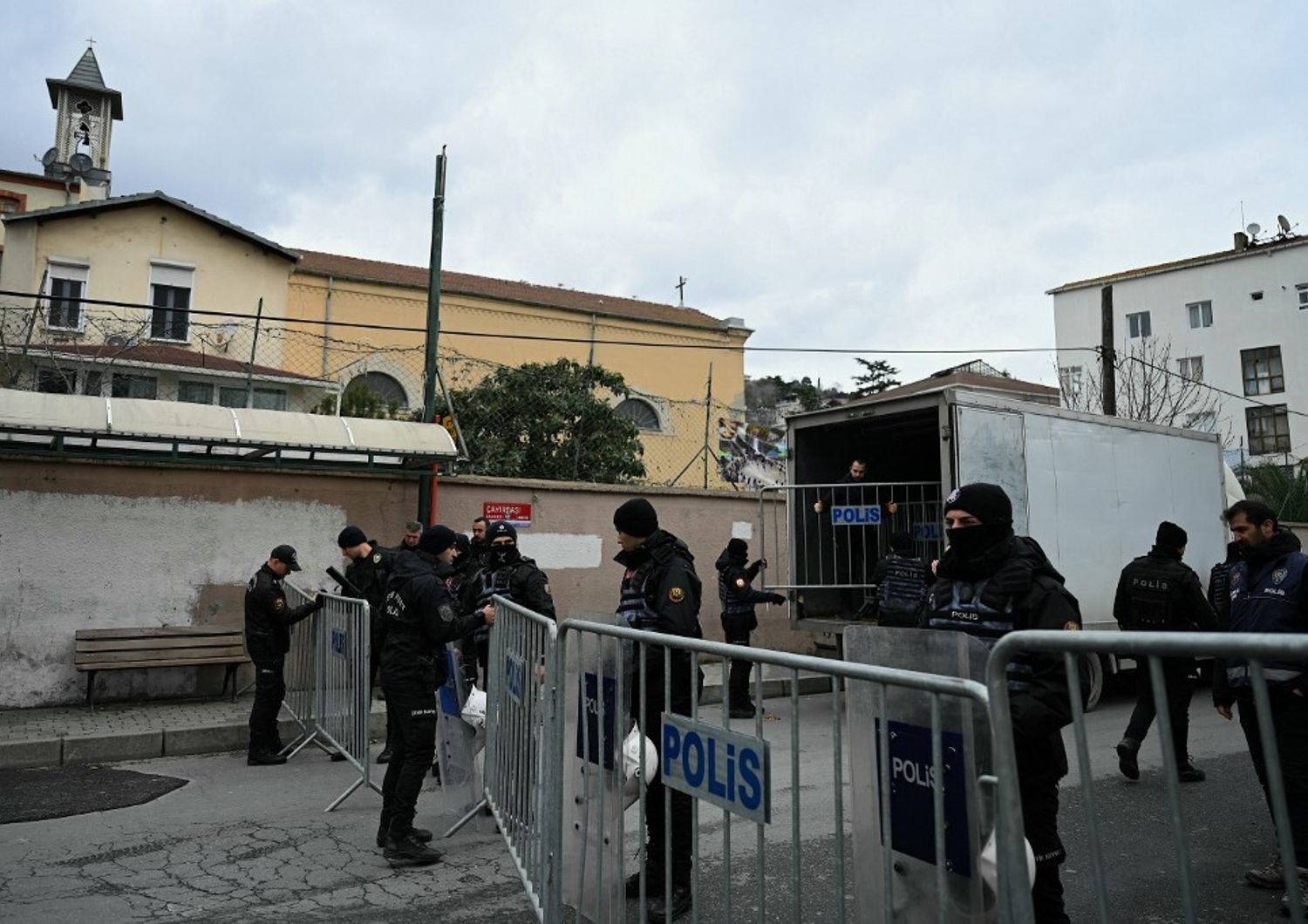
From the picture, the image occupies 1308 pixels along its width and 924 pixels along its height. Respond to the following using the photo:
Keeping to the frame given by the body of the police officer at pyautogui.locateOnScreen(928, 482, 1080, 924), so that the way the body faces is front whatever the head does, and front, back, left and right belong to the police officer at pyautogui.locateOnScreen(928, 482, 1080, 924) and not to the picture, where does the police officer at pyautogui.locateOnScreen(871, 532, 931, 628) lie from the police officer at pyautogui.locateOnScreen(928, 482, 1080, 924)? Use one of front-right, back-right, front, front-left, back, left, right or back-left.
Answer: back-right

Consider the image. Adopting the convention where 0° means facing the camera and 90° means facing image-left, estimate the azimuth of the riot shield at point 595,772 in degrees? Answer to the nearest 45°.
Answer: approximately 45°

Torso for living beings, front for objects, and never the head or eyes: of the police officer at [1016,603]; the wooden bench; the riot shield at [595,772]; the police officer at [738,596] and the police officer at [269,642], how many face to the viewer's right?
2

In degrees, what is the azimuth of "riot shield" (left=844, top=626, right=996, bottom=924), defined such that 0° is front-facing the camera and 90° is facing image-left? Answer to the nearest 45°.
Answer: approximately 45°

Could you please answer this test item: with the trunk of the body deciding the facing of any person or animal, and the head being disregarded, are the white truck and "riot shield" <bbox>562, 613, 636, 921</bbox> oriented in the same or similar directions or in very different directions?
very different directions

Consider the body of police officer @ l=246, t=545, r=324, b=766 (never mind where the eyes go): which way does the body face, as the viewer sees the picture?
to the viewer's right

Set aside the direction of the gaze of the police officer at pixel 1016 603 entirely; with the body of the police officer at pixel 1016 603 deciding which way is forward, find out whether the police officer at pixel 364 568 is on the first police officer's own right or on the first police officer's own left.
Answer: on the first police officer's own right

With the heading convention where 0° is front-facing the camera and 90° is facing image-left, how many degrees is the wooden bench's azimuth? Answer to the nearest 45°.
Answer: approximately 0°

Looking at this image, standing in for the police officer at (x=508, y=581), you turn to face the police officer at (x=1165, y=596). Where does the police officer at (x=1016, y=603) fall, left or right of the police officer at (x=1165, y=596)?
right

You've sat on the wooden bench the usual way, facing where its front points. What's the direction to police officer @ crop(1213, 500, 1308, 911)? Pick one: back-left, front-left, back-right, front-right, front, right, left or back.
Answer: front-left

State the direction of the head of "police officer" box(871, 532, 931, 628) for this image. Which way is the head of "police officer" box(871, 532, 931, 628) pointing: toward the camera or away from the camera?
away from the camera

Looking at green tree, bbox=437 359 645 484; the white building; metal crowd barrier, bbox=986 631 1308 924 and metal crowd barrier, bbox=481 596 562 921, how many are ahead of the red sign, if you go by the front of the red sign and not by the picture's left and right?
2

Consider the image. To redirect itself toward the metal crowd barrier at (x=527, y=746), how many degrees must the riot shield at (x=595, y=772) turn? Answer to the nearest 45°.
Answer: approximately 90° to its right

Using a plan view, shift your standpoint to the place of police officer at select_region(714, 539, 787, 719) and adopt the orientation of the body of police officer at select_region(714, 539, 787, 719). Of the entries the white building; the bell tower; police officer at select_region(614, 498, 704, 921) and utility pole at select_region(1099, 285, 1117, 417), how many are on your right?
1

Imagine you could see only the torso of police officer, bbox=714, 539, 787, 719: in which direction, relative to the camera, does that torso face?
to the viewer's right

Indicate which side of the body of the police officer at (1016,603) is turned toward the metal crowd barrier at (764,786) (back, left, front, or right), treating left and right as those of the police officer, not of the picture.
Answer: front

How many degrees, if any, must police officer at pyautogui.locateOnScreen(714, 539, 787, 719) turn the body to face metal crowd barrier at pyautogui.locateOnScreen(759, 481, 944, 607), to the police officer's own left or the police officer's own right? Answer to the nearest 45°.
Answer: approximately 45° to the police officer's own left

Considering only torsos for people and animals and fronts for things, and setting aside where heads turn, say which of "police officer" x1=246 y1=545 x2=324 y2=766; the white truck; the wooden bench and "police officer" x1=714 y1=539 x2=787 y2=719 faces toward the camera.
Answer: the wooden bench

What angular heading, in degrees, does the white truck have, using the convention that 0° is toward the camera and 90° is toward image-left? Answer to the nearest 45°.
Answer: approximately 225°
